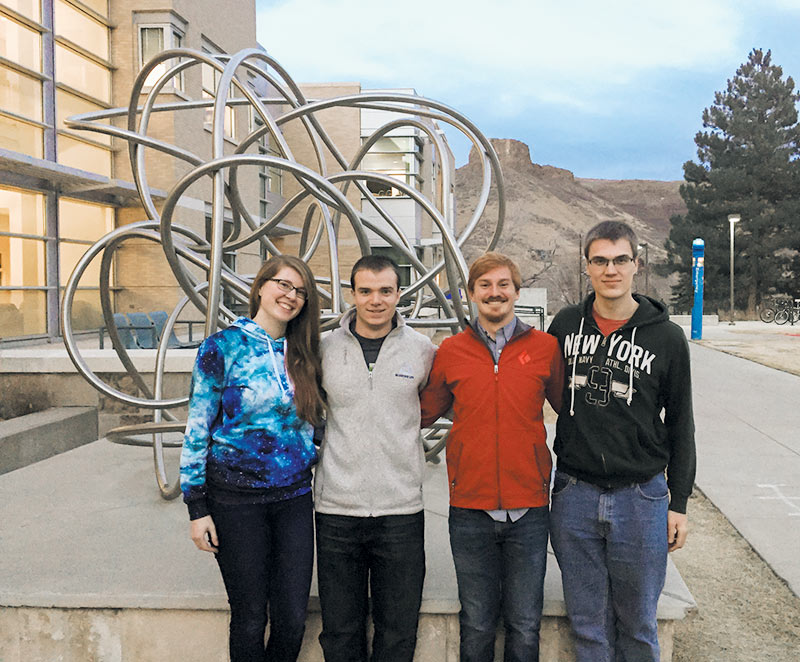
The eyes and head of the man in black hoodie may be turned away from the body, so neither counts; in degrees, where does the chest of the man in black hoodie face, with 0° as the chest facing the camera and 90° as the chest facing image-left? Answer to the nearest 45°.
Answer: approximately 0°

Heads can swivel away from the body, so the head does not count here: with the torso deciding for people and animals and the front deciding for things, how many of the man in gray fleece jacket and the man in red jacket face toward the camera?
2

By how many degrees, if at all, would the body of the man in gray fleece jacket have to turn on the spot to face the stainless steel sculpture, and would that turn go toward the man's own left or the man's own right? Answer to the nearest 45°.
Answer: approximately 135° to the man's own right

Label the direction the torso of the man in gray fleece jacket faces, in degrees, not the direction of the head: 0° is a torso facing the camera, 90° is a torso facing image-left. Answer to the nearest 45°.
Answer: approximately 0°
